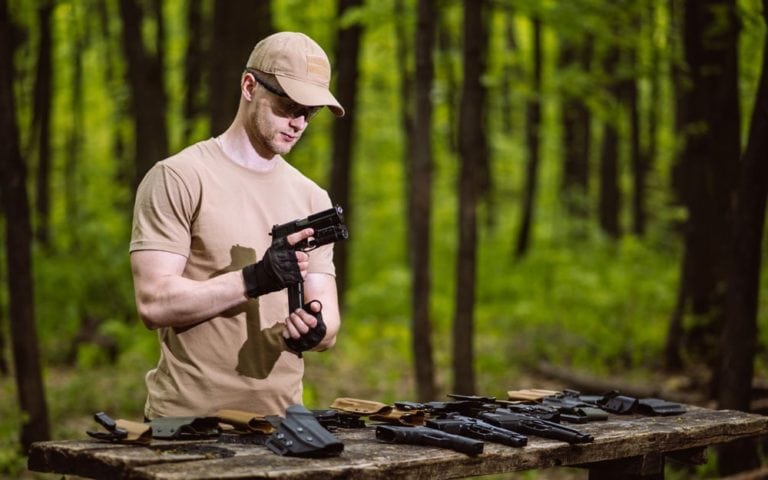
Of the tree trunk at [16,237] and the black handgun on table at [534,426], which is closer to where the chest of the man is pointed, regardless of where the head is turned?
the black handgun on table

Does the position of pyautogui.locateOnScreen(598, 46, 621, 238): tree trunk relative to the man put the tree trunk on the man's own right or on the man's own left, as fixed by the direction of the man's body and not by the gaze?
on the man's own left

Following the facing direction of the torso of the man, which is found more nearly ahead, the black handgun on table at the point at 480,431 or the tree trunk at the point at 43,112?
the black handgun on table

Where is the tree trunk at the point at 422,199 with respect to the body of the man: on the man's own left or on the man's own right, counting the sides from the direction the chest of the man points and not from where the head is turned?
on the man's own left

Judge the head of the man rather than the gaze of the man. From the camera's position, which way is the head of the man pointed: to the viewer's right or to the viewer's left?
to the viewer's right

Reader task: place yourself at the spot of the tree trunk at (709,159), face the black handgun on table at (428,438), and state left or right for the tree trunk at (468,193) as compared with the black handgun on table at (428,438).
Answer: right

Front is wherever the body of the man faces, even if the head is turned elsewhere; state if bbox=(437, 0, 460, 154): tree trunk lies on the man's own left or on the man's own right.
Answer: on the man's own left

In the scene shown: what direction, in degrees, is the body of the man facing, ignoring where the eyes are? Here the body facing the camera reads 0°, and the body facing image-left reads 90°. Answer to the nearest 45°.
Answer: approximately 315°

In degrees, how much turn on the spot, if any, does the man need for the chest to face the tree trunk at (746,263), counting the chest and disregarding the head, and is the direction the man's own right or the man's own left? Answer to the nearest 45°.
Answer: approximately 90° to the man's own left

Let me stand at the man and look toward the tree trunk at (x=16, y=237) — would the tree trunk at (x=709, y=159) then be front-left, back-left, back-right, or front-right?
front-right

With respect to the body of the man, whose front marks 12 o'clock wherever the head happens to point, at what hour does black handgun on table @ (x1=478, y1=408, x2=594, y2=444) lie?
The black handgun on table is roughly at 10 o'clock from the man.

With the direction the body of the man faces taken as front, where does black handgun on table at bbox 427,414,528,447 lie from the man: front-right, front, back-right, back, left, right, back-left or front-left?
front-left

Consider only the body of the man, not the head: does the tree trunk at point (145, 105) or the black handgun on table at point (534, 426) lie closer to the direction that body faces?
the black handgun on table
